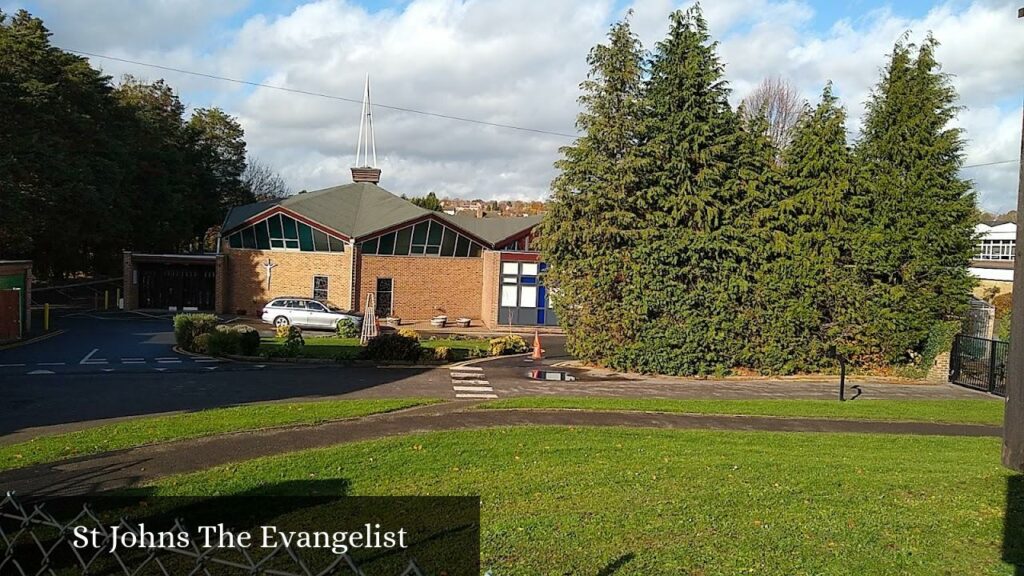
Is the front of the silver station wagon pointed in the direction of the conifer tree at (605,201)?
no

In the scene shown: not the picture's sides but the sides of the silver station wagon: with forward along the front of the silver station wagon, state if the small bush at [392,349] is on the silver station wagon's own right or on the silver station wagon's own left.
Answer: on the silver station wagon's own right

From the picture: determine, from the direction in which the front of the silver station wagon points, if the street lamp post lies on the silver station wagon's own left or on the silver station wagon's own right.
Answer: on the silver station wagon's own right

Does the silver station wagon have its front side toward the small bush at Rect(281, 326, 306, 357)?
no

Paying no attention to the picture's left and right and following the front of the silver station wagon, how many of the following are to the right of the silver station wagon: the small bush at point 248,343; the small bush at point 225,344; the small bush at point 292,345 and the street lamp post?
4

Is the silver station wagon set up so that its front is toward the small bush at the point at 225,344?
no
